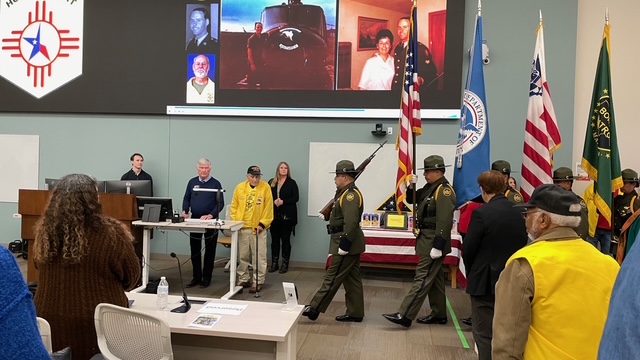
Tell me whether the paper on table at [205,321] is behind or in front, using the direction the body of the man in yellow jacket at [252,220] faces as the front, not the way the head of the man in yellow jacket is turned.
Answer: in front

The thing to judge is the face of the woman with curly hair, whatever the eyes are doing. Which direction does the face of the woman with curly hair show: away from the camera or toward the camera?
away from the camera

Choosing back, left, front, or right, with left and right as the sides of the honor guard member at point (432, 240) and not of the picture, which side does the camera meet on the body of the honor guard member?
left

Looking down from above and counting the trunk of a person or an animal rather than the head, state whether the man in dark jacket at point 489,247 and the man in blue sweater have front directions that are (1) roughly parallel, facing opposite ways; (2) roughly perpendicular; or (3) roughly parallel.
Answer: roughly parallel, facing opposite ways

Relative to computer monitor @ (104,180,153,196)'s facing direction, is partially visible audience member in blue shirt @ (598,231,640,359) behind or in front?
behind

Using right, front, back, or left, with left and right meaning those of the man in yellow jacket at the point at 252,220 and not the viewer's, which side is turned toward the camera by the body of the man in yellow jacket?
front

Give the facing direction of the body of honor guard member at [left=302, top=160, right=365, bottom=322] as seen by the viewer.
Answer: to the viewer's left

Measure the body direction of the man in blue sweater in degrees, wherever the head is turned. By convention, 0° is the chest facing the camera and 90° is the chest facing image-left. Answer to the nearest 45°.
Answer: approximately 0°

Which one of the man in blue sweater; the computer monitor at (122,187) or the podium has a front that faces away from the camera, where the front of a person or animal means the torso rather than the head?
the computer monitor

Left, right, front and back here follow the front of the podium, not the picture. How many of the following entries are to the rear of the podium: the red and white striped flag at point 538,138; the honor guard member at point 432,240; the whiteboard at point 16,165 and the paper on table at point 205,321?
1

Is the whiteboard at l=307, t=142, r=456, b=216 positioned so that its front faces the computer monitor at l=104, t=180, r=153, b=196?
no

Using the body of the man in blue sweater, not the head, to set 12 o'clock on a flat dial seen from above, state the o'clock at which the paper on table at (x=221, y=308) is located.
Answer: The paper on table is roughly at 12 o'clock from the man in blue sweater.

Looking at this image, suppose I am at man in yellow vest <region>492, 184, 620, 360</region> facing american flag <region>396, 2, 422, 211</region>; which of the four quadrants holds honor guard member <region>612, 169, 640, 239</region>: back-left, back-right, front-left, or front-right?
front-right

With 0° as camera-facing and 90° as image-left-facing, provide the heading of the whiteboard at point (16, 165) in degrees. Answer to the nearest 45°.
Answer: approximately 0°

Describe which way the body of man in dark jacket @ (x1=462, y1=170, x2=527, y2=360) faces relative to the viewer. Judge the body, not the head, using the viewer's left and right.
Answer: facing away from the viewer and to the left of the viewer
